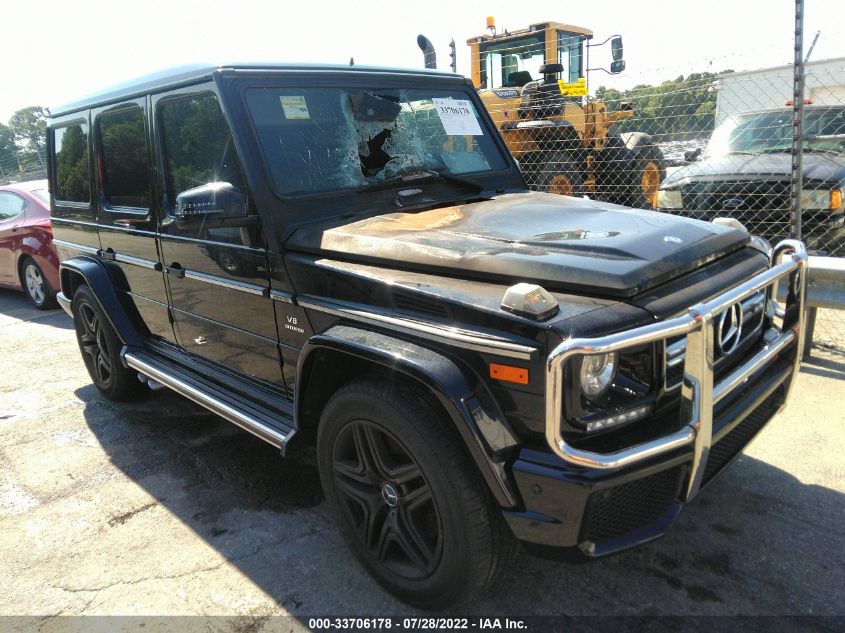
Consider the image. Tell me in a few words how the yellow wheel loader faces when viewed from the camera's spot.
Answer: facing away from the viewer and to the right of the viewer

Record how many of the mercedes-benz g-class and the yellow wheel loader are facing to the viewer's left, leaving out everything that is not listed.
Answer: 0

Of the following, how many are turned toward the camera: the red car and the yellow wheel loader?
0

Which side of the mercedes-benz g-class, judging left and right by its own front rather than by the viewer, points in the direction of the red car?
back

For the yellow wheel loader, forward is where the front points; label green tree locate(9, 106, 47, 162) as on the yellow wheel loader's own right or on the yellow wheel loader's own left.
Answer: on the yellow wheel loader's own left

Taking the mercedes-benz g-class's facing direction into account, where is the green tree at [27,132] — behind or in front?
behind

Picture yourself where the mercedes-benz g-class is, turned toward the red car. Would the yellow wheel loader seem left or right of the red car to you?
right

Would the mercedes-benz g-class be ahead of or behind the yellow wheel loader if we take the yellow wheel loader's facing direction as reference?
behind

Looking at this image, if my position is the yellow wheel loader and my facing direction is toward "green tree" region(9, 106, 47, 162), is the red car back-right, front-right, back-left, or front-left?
front-left

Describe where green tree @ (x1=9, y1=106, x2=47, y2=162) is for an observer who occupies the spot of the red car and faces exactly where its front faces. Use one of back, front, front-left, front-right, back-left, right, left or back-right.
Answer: front-right

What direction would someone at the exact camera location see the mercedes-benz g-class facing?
facing the viewer and to the right of the viewer

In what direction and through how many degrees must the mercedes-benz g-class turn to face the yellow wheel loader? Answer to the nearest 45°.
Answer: approximately 135° to its left
